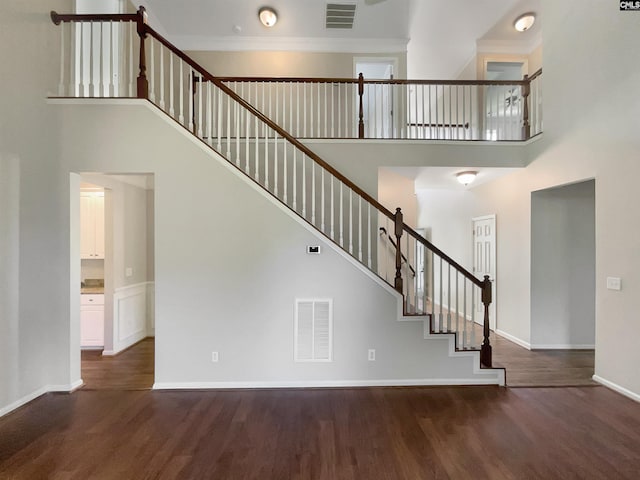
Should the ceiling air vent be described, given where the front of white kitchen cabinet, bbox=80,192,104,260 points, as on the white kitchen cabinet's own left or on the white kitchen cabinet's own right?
on the white kitchen cabinet's own left

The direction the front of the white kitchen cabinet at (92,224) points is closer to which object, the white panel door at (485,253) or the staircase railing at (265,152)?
the staircase railing

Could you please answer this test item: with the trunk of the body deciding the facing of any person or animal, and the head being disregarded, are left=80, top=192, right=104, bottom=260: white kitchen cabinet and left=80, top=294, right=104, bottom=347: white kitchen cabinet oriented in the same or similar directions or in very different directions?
same or similar directions

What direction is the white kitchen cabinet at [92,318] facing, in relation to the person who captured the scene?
facing the viewer

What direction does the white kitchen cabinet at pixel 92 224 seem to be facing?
toward the camera

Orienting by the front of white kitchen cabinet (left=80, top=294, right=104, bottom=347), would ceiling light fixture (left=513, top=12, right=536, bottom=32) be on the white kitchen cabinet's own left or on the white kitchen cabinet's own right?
on the white kitchen cabinet's own left

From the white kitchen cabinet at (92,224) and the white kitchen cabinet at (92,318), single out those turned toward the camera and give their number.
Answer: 2

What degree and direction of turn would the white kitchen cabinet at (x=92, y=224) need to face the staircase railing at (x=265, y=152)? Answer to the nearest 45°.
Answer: approximately 45° to its left
